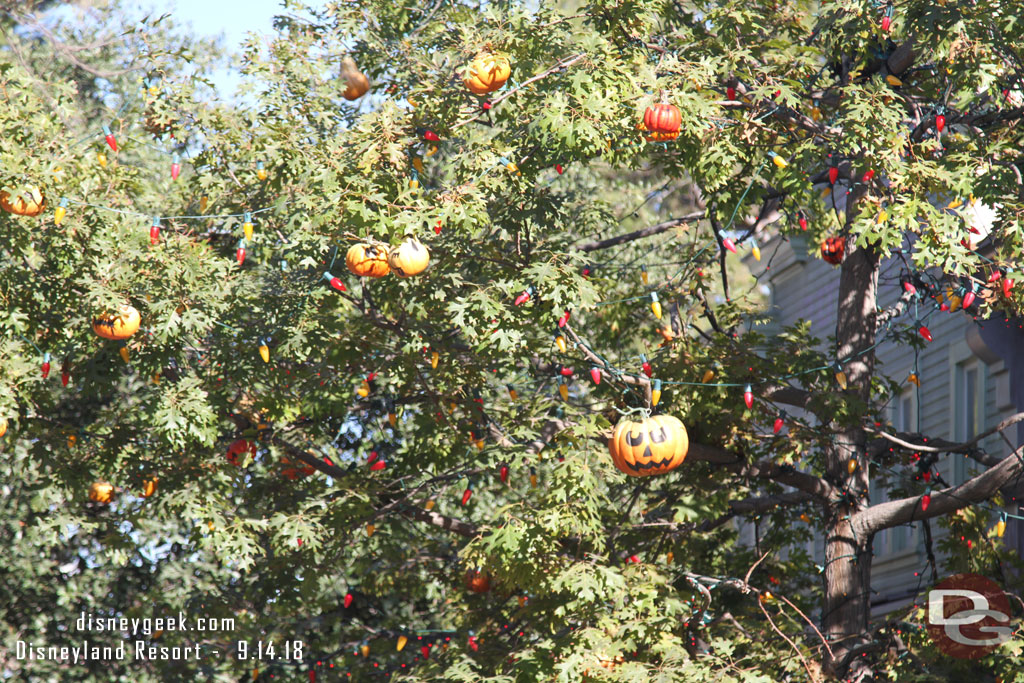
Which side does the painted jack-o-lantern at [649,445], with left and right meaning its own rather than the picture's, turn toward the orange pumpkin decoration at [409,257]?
right

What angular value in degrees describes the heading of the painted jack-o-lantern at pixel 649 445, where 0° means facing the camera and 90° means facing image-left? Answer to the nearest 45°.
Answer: approximately 0°

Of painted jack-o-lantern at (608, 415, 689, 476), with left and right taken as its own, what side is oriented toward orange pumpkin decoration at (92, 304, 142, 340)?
right

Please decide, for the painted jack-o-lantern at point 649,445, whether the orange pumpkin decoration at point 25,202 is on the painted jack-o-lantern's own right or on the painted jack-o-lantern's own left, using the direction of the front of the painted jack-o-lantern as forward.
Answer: on the painted jack-o-lantern's own right

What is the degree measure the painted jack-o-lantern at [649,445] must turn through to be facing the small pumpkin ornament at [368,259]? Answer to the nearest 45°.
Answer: approximately 90° to its right
